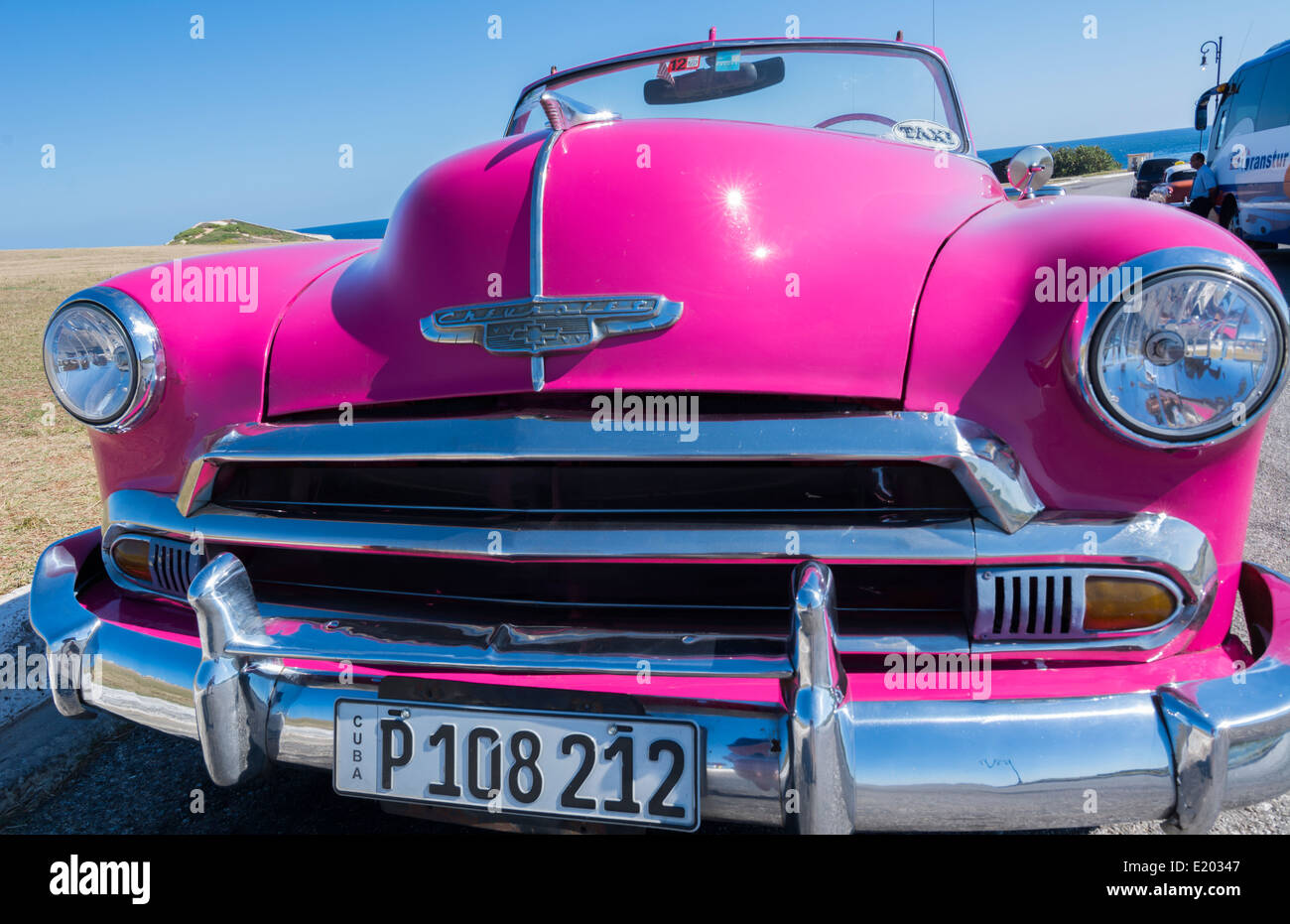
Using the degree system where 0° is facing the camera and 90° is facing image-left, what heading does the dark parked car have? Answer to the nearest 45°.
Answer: approximately 45°

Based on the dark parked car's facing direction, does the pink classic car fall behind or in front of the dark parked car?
in front

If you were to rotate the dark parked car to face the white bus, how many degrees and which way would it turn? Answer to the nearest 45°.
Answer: approximately 45° to its left
